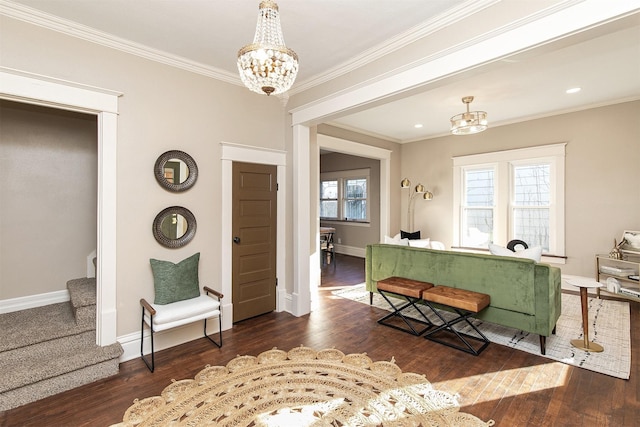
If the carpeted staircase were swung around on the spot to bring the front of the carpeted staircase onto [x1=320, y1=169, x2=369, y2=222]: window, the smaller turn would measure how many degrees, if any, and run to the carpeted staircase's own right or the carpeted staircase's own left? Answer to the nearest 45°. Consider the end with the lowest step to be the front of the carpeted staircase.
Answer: approximately 90° to the carpeted staircase's own left

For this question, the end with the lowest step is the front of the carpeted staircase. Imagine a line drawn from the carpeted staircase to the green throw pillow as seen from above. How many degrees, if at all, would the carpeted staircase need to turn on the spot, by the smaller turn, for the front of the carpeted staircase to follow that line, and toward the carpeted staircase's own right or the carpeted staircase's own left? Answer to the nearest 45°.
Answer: approximately 45° to the carpeted staircase's own left

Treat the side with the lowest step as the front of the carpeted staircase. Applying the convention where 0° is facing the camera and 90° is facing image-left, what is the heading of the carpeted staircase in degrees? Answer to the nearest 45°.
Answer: approximately 315°

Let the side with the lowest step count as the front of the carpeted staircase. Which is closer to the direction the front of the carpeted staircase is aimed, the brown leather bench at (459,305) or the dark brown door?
the brown leather bench
